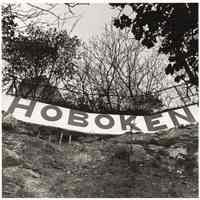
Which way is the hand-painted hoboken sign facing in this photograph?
toward the camera

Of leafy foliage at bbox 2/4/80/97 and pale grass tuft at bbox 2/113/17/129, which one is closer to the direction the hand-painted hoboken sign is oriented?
the pale grass tuft

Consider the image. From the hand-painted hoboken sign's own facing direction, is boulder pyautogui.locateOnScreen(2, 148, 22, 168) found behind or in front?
in front

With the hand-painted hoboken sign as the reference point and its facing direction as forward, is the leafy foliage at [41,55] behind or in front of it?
behind

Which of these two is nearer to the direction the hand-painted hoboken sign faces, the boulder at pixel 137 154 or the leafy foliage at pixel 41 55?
the boulder

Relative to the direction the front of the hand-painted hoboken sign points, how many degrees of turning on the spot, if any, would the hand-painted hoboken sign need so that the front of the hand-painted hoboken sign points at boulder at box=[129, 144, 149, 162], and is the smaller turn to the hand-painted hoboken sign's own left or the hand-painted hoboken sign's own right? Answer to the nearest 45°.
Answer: approximately 45° to the hand-painted hoboken sign's own left

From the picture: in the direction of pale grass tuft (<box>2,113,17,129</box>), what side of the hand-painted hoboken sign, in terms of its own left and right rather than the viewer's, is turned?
right
